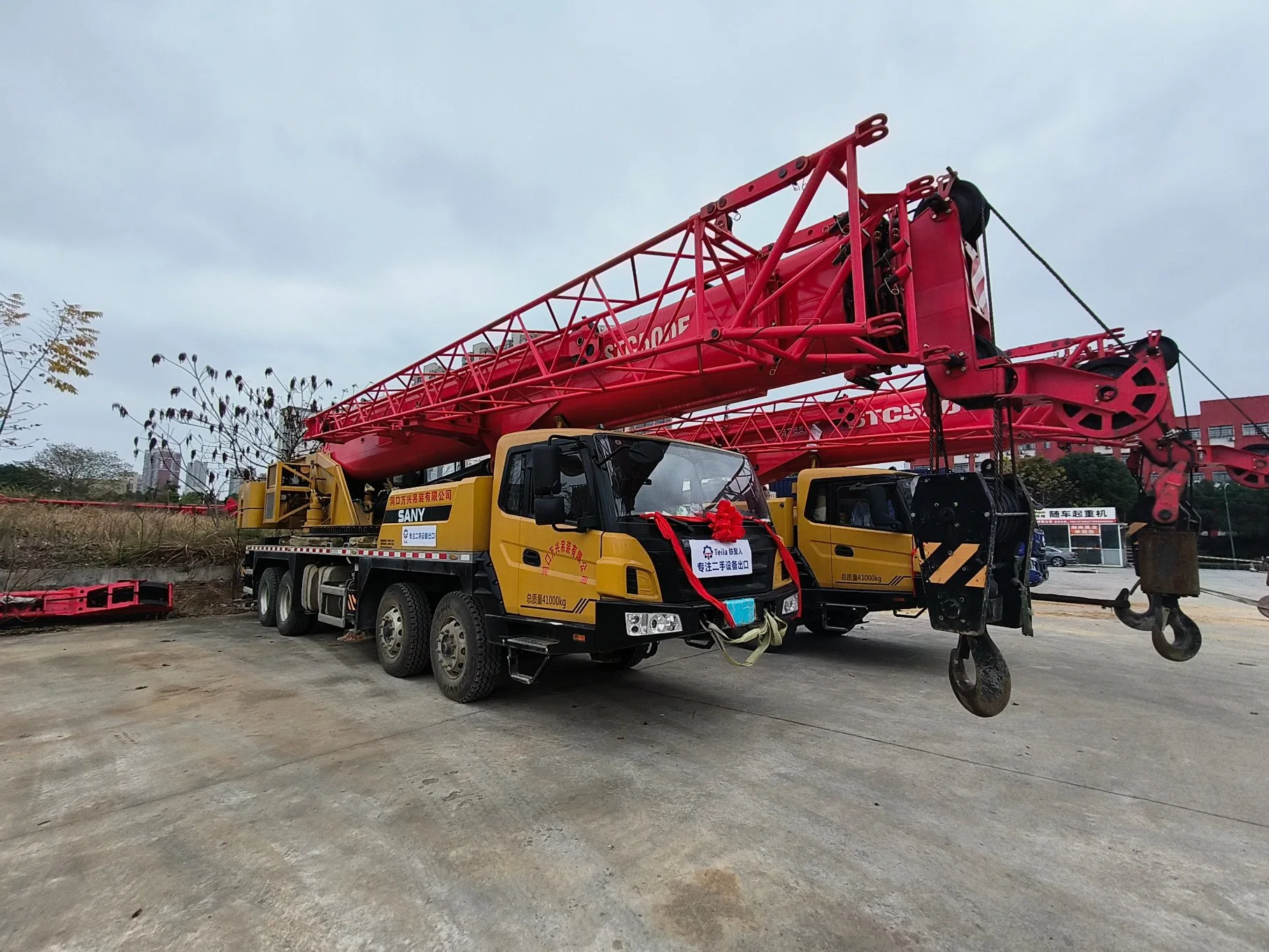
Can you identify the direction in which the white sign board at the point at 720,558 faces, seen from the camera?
facing the viewer and to the right of the viewer

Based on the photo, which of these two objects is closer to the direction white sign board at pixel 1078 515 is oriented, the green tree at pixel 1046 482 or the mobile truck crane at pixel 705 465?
the mobile truck crane

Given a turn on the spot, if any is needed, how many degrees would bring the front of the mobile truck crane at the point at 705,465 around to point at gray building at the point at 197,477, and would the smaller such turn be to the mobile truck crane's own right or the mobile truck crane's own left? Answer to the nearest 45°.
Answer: approximately 180°

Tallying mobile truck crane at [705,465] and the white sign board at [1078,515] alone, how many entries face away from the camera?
0

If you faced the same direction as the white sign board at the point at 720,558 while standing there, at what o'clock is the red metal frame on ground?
The red metal frame on ground is roughly at 5 o'clock from the white sign board.

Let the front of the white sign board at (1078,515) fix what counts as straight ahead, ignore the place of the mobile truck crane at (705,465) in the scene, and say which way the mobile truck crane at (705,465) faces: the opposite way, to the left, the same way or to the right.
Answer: to the left

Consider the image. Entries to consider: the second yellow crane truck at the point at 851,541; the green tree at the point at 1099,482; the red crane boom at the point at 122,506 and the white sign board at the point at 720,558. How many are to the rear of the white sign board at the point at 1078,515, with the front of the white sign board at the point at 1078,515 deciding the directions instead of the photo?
1

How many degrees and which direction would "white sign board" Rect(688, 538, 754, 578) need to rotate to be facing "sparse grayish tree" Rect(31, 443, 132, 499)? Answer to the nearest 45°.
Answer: approximately 180°

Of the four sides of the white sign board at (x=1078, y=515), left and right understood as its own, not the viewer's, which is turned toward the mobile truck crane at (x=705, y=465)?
front

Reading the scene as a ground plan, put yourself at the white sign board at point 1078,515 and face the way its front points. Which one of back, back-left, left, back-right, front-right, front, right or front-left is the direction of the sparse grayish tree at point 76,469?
front-right

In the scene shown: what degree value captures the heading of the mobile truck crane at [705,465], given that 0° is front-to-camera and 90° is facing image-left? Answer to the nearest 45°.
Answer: approximately 315°

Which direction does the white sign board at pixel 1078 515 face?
toward the camera

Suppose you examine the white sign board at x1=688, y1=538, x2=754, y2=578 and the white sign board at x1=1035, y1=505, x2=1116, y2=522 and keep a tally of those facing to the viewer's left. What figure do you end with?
0
